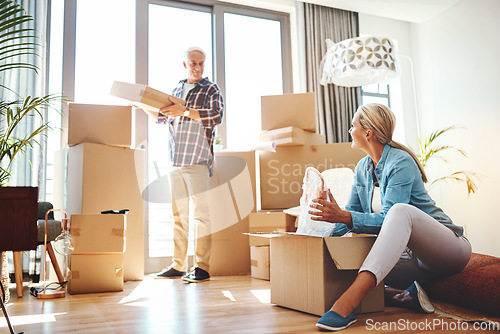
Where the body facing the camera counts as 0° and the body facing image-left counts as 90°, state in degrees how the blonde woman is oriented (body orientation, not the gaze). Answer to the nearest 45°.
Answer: approximately 90°

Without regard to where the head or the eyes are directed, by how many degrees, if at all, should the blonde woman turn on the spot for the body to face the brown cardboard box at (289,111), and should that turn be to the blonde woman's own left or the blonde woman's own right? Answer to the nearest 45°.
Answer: approximately 45° to the blonde woman's own right

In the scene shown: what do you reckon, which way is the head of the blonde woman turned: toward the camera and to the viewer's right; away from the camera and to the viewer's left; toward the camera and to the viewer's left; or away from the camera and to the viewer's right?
away from the camera and to the viewer's left

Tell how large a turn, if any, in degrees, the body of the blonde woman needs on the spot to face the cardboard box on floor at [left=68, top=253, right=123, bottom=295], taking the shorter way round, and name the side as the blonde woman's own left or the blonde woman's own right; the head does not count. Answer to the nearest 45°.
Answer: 0° — they already face it

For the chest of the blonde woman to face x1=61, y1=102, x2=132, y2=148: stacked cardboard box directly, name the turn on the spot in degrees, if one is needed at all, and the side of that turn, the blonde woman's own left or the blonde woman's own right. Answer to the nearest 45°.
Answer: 0° — they already face it
